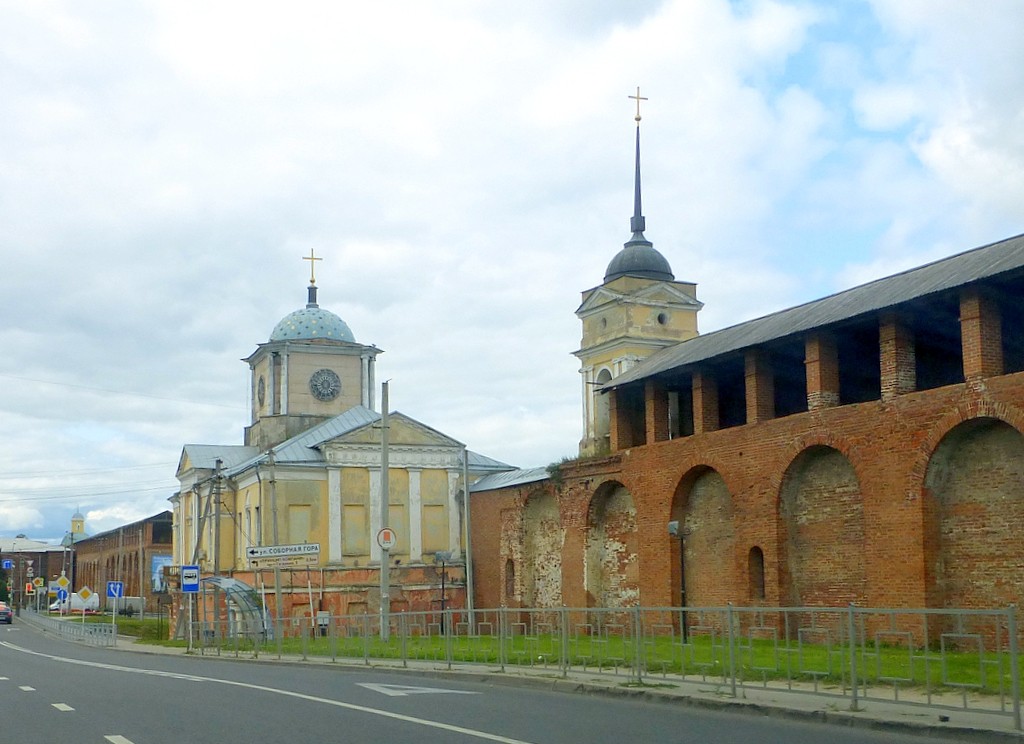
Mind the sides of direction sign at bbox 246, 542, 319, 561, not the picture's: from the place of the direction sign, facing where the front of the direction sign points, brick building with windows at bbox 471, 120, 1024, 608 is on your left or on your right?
on your left

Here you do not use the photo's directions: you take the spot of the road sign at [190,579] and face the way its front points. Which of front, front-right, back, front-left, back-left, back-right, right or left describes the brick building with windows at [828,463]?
front-left

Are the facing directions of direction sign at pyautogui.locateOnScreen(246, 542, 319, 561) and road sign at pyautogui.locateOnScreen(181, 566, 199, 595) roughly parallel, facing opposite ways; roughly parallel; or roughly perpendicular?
roughly parallel

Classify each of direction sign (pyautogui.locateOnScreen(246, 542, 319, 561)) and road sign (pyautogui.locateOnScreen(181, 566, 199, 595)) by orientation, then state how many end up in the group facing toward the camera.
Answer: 2

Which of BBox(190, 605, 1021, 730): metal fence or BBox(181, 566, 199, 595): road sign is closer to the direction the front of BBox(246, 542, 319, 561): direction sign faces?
the metal fence

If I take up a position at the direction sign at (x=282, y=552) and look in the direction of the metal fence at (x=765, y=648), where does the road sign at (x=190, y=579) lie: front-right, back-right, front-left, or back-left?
back-right

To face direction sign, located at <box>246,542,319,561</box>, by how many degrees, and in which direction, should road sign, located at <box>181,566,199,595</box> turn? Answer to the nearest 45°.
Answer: approximately 45° to its left

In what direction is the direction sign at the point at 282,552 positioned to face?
toward the camera

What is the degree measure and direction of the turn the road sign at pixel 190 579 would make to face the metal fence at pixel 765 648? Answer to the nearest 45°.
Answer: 0° — it already faces it

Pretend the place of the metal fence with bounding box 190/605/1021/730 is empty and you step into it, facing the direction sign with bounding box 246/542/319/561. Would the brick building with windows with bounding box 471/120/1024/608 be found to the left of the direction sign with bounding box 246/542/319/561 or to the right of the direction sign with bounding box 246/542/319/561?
right

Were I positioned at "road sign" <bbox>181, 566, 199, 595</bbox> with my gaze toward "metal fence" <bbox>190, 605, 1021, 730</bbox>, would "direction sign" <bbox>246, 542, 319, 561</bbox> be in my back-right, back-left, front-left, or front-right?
front-left

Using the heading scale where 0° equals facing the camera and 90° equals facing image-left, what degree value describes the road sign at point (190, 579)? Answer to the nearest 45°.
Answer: approximately 0°
